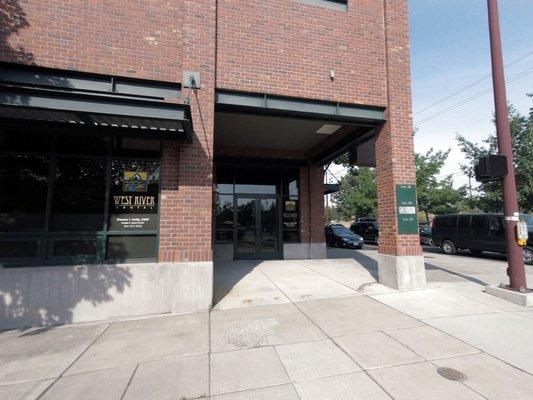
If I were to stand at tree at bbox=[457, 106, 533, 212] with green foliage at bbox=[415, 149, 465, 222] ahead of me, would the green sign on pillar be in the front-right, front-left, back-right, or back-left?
back-left

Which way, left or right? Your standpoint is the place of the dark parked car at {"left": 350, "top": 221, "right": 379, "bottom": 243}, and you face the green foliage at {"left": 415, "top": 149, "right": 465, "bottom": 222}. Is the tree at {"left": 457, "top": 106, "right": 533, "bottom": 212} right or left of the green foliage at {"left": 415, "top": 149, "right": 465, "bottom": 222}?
right

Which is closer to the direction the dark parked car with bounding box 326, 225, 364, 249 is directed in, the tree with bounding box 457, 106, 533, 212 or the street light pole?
the street light pole

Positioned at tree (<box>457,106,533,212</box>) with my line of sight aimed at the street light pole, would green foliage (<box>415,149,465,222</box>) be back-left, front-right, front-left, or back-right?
back-right
